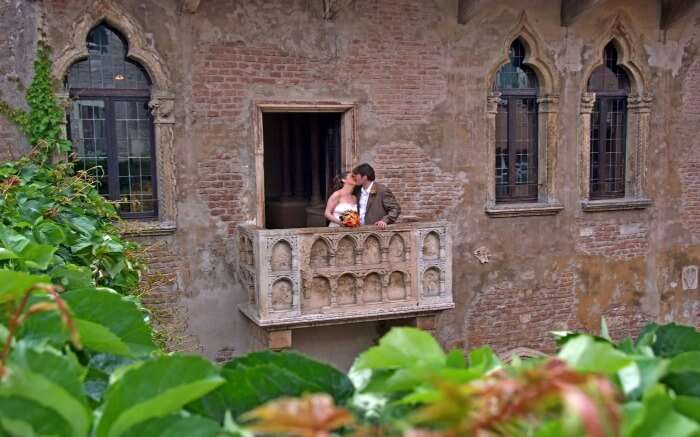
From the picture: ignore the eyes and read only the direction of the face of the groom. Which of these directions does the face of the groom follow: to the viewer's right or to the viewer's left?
to the viewer's left

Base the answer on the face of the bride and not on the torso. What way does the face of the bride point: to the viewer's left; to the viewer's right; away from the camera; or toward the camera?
to the viewer's right

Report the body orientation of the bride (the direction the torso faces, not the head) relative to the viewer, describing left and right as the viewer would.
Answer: facing the viewer and to the right of the viewer

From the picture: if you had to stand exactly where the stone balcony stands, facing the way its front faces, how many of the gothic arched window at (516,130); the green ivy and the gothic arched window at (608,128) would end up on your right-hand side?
1

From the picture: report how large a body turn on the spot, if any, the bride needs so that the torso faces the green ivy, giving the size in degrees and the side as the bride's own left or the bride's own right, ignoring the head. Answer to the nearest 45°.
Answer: approximately 135° to the bride's own right

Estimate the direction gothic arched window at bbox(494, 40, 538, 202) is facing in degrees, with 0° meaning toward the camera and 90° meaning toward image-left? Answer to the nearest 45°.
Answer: approximately 0°

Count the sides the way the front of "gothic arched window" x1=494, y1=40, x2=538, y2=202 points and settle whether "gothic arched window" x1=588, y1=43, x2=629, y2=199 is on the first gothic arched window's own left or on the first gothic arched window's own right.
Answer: on the first gothic arched window's own left

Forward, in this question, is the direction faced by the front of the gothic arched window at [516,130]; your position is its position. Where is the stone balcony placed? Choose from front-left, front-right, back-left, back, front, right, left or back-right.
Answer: front-right

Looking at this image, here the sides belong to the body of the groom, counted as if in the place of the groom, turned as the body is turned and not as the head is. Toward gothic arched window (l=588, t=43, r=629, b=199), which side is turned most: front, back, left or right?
back

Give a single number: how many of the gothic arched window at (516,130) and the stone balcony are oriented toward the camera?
2
